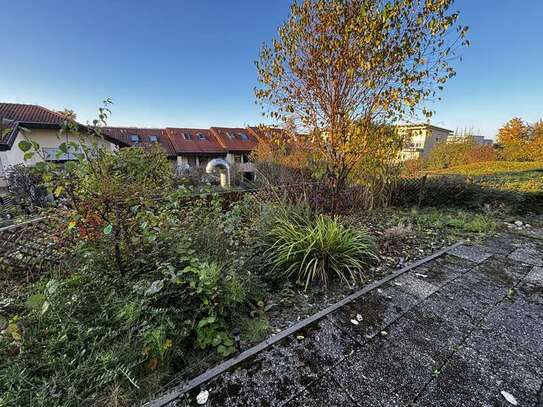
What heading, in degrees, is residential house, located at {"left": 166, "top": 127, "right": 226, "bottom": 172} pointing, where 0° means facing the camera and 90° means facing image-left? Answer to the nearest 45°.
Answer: approximately 0°

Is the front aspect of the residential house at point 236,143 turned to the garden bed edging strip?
yes

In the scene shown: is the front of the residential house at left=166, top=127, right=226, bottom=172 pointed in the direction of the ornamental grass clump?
yes

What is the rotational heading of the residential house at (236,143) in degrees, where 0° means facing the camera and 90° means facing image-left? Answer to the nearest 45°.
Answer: approximately 0°

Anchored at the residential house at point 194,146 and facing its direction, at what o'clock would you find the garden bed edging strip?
The garden bed edging strip is roughly at 12 o'clock from the residential house.

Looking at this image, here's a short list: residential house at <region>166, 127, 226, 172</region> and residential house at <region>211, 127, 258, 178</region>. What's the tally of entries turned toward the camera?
2

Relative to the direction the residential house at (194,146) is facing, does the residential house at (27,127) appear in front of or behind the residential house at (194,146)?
in front

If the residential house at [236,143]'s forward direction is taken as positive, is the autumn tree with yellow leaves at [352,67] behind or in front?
in front
